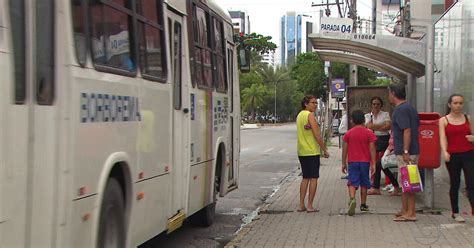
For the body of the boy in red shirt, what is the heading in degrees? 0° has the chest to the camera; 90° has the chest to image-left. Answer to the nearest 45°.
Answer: approximately 180°

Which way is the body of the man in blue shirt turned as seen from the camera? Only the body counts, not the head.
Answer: to the viewer's left

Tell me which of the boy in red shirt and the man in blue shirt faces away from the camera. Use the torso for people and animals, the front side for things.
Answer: the boy in red shirt

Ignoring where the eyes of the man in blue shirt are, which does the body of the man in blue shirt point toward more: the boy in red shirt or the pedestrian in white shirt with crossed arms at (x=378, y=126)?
the boy in red shirt

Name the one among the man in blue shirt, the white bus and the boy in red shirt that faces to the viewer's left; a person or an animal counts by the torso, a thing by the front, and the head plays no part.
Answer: the man in blue shirt
